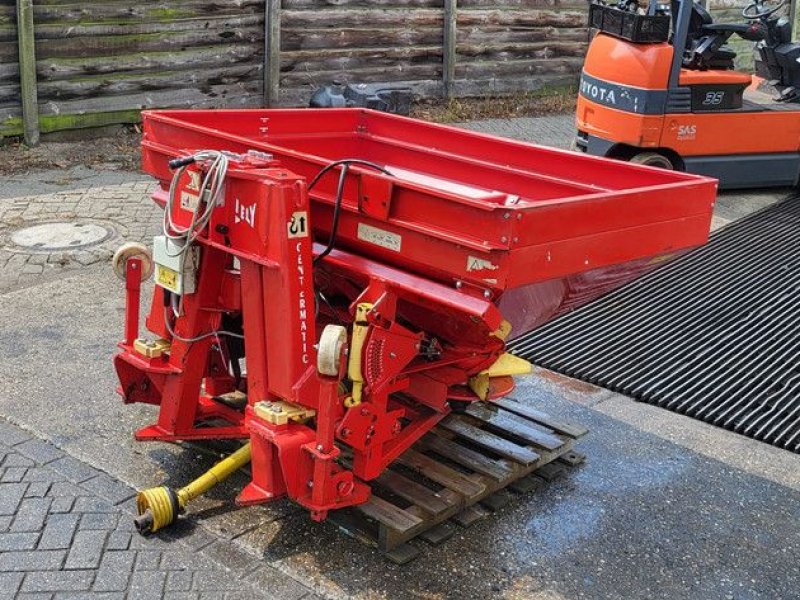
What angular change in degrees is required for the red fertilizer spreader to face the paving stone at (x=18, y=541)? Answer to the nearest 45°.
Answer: approximately 45° to its right

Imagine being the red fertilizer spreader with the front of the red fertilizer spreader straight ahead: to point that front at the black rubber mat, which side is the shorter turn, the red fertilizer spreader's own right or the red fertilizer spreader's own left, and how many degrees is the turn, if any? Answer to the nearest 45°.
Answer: approximately 180°

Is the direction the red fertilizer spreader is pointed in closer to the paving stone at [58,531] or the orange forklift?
the paving stone

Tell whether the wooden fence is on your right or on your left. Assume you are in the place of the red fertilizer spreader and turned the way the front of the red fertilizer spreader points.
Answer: on your right

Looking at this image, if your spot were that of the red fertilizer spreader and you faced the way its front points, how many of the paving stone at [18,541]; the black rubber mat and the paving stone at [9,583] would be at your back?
1

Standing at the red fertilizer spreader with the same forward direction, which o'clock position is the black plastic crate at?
The black plastic crate is roughly at 5 o'clock from the red fertilizer spreader.

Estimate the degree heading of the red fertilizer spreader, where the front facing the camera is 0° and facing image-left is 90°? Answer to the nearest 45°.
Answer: approximately 45°

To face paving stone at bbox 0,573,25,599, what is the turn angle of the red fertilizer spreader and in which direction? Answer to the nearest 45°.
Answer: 0° — it already faces it

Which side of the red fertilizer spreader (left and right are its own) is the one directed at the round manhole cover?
right
